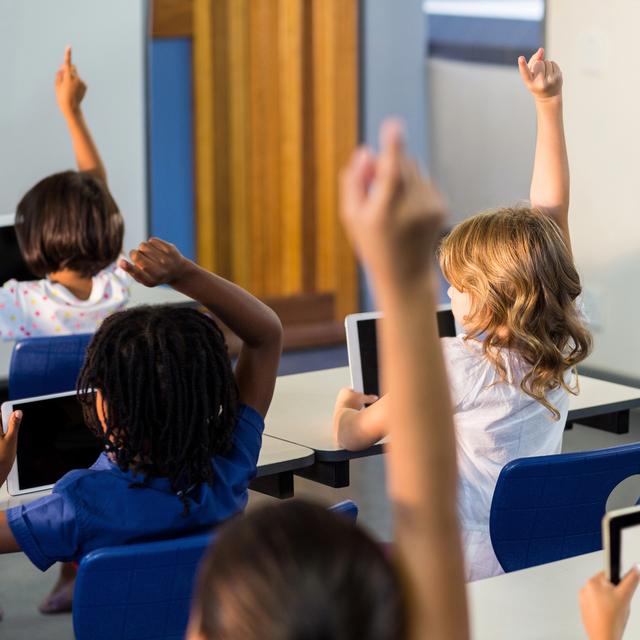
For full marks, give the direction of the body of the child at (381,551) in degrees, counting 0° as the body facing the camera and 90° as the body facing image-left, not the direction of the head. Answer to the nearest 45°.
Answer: approximately 135°

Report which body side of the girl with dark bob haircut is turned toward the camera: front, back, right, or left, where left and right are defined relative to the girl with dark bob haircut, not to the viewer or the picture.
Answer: back

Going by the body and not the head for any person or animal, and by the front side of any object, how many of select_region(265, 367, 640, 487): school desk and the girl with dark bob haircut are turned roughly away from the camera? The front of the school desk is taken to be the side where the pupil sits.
1

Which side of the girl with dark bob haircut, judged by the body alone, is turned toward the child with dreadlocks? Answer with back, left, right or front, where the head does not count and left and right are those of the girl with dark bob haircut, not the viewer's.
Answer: back

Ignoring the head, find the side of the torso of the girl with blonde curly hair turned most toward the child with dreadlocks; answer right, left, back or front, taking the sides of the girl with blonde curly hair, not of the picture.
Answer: left

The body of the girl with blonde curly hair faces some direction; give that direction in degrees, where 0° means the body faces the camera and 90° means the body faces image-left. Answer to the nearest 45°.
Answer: approximately 135°

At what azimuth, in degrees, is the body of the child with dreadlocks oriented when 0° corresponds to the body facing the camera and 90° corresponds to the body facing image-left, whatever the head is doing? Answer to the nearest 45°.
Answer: approximately 135°

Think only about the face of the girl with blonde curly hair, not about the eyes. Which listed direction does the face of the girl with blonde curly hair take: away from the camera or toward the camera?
away from the camera

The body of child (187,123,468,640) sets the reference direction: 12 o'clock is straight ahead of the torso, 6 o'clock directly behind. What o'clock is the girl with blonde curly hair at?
The girl with blonde curly hair is roughly at 2 o'clock from the child.

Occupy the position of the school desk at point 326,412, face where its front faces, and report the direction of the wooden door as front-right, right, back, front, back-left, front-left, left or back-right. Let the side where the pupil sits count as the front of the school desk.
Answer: back

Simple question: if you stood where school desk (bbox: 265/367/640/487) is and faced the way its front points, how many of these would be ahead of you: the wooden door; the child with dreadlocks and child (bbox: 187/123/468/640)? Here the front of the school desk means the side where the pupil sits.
2
